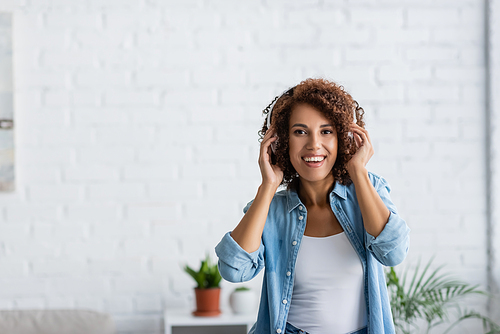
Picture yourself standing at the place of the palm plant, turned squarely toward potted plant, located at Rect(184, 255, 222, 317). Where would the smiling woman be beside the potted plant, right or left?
left

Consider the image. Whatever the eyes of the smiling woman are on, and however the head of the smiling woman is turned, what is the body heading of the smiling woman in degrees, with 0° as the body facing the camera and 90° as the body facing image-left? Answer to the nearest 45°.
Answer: approximately 0°

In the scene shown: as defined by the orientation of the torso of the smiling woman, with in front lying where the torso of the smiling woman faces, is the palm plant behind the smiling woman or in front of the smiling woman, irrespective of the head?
behind

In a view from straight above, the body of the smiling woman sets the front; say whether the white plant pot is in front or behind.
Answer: behind
